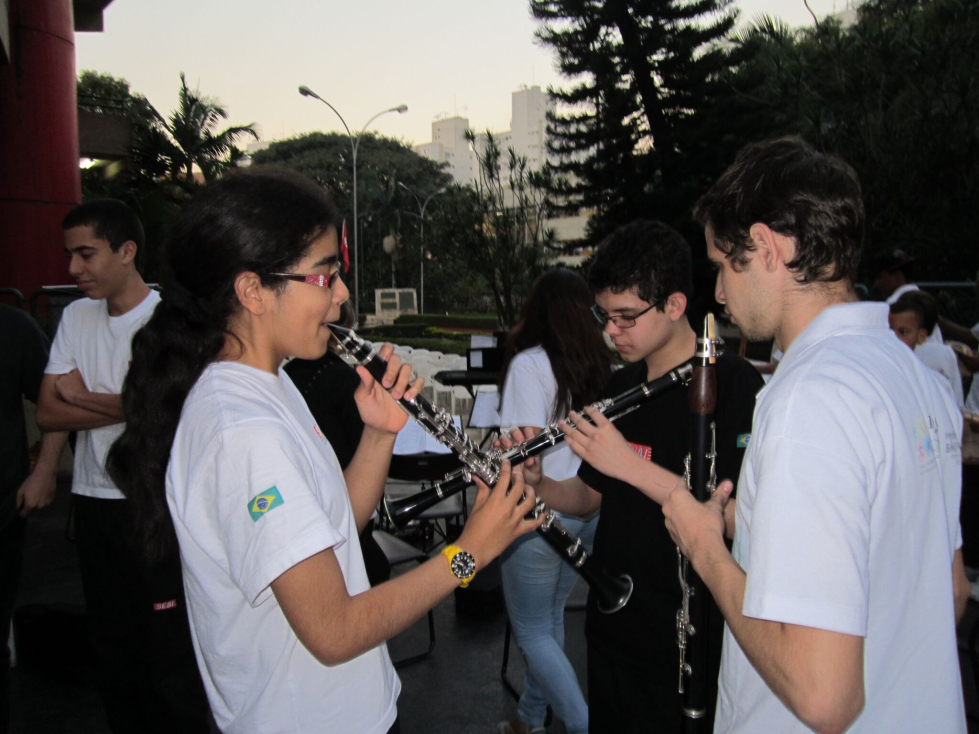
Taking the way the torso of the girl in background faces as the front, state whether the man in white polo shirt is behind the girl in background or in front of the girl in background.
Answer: behind

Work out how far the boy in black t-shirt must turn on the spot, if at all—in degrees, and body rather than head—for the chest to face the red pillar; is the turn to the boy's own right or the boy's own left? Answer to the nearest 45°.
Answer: approximately 90° to the boy's own right

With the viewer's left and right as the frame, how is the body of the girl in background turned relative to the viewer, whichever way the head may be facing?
facing away from the viewer and to the left of the viewer

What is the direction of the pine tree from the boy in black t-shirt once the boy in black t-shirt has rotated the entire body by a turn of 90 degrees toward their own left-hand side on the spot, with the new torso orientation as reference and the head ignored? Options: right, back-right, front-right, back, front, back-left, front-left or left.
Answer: back-left

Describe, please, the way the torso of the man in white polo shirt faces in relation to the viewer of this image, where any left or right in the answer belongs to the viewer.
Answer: facing away from the viewer and to the left of the viewer

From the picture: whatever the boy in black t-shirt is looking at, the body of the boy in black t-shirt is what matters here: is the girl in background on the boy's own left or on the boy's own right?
on the boy's own right

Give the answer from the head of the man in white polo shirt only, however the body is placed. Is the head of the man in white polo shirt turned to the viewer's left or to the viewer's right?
to the viewer's left
